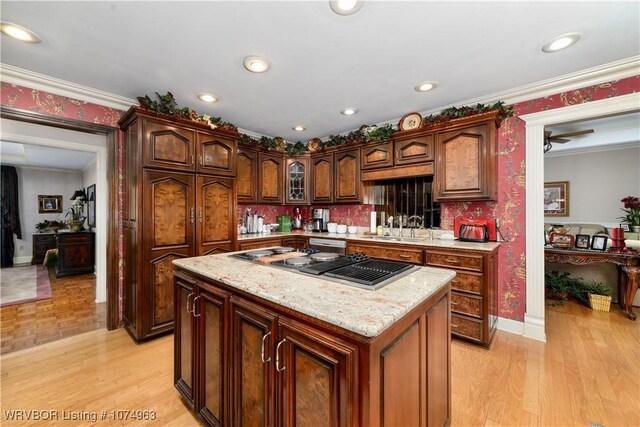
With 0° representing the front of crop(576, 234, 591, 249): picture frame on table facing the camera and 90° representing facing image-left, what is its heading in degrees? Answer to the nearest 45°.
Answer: approximately 0°

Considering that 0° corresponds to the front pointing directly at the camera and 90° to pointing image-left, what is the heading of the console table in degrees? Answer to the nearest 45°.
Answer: approximately 45°

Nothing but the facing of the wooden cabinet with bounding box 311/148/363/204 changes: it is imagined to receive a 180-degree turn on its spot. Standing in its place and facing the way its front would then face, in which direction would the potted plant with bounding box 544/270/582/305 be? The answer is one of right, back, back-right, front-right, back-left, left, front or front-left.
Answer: front-right
